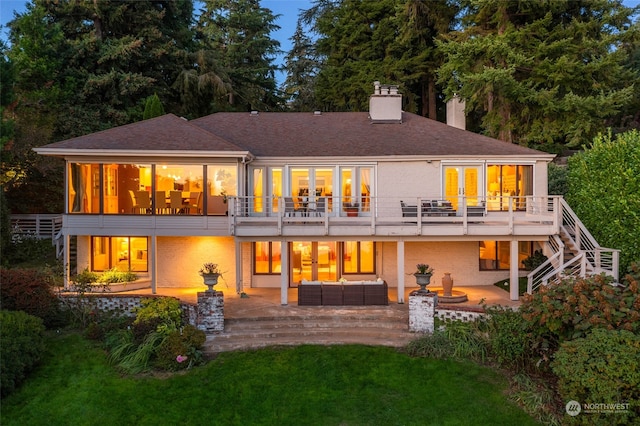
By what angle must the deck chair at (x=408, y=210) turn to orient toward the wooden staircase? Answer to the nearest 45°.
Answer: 0° — it already faces it

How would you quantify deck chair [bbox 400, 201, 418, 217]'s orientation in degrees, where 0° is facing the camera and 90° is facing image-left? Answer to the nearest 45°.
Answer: approximately 270°

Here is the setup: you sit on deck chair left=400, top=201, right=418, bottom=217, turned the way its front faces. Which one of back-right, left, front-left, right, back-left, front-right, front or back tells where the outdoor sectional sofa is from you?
back-right

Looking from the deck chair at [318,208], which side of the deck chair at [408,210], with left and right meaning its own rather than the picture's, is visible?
back

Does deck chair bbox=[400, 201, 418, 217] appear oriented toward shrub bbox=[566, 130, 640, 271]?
yes

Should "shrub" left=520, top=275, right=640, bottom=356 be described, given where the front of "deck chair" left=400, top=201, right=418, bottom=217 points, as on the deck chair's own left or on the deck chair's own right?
on the deck chair's own right
